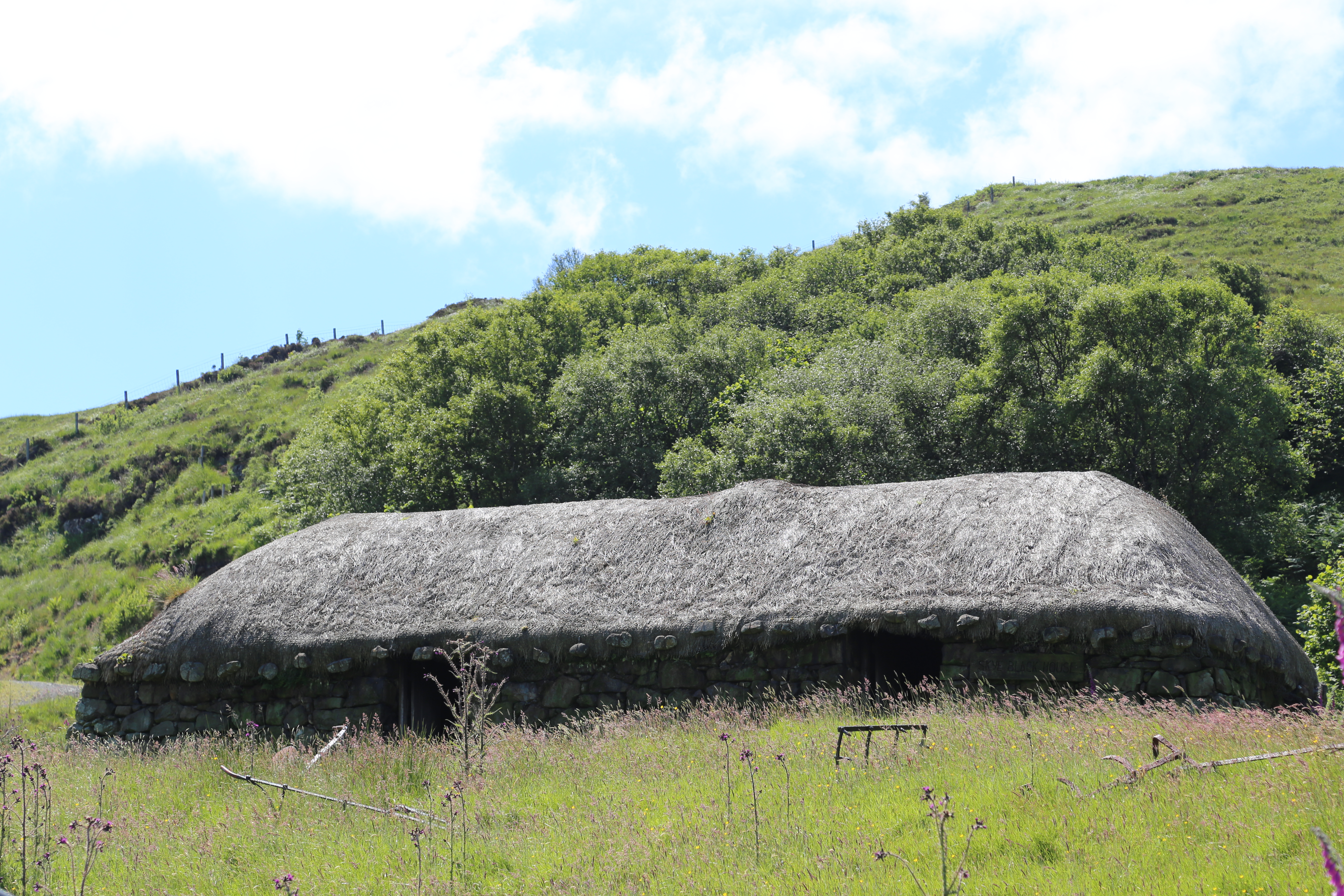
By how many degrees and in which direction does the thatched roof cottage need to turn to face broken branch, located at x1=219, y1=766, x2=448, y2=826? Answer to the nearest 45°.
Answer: approximately 45° to its right

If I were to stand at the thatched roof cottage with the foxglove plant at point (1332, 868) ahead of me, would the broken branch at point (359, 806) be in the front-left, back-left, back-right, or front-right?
front-right

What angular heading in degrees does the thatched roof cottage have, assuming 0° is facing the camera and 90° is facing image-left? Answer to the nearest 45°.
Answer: approximately 0°

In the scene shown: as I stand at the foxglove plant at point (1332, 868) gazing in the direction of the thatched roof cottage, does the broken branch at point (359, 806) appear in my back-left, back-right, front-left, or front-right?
front-left

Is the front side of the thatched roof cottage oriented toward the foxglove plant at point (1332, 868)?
yes

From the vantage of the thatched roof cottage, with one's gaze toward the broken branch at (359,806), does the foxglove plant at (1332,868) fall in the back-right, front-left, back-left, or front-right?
front-left

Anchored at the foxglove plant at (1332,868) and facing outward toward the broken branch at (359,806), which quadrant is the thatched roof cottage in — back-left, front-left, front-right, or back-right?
front-right

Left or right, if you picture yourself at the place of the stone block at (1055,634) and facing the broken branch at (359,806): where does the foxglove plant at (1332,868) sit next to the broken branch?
left
